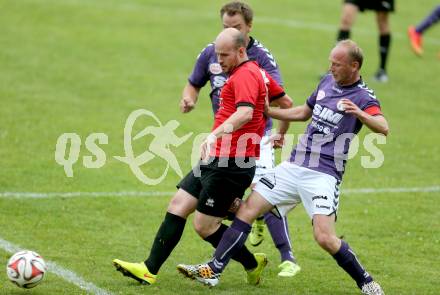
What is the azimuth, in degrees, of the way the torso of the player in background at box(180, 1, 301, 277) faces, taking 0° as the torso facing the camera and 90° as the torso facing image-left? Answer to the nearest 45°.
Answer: approximately 45°

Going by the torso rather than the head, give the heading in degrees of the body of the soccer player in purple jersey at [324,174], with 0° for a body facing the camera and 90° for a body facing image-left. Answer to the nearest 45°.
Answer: approximately 45°

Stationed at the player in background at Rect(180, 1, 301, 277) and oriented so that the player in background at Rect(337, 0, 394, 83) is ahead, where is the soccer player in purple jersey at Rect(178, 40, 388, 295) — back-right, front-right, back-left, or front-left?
back-right

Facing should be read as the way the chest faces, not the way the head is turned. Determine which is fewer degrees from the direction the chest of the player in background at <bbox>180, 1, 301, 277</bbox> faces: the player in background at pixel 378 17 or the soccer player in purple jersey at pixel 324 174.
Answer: the soccer player in purple jersey

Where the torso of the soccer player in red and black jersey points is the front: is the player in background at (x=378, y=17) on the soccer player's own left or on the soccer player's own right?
on the soccer player's own right

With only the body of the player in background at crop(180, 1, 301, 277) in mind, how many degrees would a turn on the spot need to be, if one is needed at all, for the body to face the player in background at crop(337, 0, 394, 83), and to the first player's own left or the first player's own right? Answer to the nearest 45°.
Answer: approximately 135° to the first player's own right

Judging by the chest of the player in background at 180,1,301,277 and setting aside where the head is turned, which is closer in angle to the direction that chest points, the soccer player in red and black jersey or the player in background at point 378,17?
the soccer player in red and black jersey

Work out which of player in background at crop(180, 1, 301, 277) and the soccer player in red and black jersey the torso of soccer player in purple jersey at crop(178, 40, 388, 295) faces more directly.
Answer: the soccer player in red and black jersey

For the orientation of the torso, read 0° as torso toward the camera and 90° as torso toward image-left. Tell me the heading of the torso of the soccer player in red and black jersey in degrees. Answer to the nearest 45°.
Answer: approximately 90°

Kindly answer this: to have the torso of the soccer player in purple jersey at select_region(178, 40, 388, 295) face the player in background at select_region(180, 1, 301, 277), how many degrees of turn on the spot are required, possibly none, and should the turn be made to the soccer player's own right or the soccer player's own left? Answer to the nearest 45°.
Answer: approximately 90° to the soccer player's own right

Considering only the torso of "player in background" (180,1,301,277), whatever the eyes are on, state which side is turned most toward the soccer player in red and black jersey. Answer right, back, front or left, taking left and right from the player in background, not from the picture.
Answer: front

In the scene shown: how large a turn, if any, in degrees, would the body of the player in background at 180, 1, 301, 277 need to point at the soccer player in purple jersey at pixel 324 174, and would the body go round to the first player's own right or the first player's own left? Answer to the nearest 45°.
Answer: approximately 90° to the first player's own left

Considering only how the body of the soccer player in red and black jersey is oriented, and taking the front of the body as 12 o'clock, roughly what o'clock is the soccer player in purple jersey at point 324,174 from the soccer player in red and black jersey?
The soccer player in purple jersey is roughly at 6 o'clock from the soccer player in red and black jersey.

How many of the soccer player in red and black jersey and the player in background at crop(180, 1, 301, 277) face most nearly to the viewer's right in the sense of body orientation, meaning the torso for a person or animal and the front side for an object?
0

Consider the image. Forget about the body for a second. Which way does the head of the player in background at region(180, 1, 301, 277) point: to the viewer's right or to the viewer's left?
to the viewer's left
